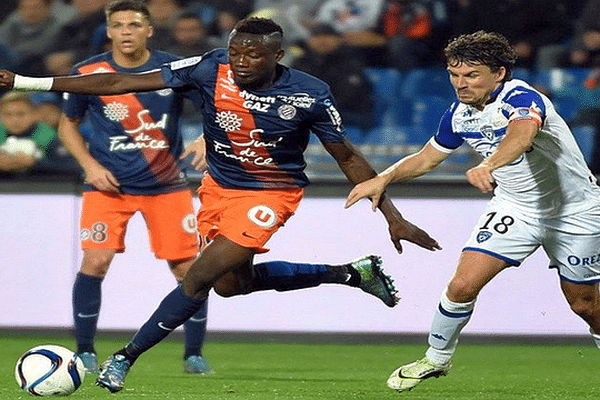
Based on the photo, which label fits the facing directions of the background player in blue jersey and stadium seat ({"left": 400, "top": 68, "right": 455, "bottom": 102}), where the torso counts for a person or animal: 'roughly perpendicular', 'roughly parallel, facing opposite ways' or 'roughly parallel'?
roughly parallel

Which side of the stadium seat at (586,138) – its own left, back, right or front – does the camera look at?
front

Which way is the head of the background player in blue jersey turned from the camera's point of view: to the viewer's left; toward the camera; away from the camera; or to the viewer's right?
toward the camera

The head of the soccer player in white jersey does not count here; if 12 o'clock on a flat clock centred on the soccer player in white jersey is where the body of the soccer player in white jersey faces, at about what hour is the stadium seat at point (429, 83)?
The stadium seat is roughly at 4 o'clock from the soccer player in white jersey.

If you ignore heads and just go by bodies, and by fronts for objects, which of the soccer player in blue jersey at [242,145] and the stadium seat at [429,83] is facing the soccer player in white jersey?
the stadium seat

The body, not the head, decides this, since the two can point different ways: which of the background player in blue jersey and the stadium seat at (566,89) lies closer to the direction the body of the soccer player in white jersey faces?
the background player in blue jersey

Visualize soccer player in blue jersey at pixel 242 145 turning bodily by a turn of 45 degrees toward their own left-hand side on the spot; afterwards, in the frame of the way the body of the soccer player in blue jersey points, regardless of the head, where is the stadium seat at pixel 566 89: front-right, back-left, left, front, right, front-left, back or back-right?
back-left

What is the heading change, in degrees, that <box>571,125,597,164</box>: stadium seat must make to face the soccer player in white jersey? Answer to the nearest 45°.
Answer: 0° — it already faces them

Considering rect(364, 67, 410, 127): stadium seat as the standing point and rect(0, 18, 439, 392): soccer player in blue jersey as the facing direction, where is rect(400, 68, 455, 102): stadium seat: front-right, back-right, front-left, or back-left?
back-left

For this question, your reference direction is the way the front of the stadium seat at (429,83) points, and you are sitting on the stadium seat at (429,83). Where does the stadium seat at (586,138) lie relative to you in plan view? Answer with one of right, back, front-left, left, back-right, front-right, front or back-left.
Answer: left

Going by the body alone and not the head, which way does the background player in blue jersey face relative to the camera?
toward the camera

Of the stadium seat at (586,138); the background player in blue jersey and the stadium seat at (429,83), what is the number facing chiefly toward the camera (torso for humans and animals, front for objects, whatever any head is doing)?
3

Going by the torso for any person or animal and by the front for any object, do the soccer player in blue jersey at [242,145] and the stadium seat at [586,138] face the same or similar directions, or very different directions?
same or similar directions

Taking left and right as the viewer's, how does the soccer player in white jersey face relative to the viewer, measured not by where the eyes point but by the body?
facing the viewer and to the left of the viewer

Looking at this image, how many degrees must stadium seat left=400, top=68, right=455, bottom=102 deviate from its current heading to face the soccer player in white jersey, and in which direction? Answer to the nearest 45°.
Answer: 0° — it already faces them
